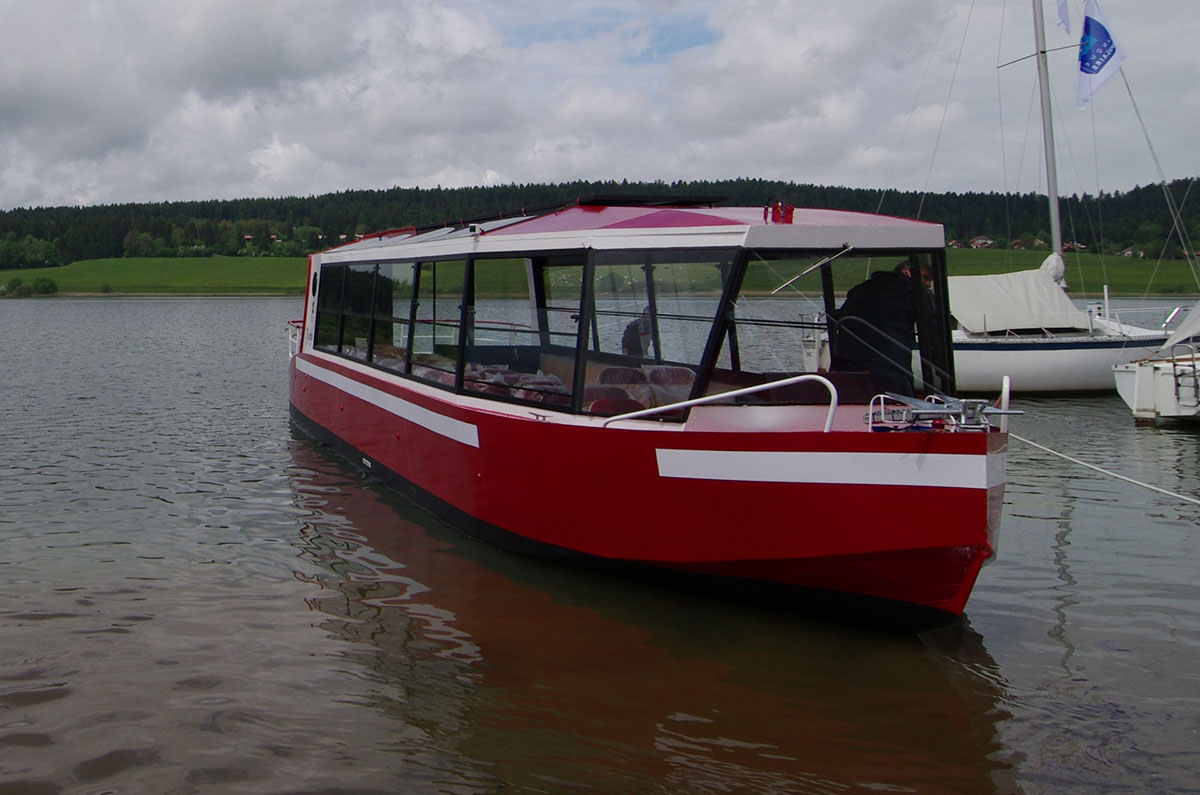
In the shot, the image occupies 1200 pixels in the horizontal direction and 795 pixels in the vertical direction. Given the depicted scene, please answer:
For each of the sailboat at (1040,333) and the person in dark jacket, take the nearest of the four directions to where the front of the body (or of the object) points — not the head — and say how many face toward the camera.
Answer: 0

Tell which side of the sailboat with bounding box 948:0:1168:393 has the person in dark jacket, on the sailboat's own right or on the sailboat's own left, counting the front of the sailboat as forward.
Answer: on the sailboat's own right

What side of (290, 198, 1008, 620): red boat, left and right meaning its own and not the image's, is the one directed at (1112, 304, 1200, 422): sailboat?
left

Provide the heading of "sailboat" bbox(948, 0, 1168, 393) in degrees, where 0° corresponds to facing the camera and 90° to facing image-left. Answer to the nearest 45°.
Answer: approximately 270°

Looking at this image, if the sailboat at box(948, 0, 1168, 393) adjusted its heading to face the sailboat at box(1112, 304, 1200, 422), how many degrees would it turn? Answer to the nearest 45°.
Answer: approximately 90° to its right

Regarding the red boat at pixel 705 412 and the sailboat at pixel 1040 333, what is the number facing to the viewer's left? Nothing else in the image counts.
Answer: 0

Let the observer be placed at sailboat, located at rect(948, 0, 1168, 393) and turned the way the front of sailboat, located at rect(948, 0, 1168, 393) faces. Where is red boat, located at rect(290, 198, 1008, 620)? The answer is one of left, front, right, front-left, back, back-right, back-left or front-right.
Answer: right

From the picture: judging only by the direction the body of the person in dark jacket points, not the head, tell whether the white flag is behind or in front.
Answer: in front

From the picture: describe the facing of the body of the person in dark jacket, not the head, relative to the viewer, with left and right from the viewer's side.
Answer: facing away from the viewer and to the right of the viewer

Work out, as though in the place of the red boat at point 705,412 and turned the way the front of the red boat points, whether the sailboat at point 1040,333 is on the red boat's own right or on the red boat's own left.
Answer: on the red boat's own left

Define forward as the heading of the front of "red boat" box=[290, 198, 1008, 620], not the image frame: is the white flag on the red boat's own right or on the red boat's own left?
on the red boat's own left

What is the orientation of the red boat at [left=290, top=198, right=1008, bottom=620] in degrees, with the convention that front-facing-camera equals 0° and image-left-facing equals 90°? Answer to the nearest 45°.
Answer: approximately 315°
